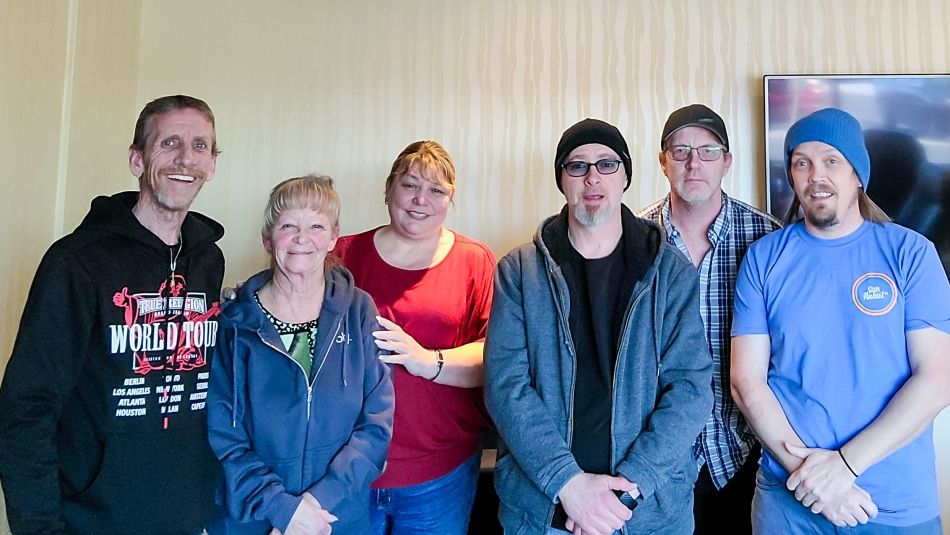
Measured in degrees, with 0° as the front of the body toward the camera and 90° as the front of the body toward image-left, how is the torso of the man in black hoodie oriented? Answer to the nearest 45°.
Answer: approximately 315°

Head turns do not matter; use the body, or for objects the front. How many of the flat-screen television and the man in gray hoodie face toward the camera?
2

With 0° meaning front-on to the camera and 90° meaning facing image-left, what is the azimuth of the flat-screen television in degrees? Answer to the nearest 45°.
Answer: approximately 0°

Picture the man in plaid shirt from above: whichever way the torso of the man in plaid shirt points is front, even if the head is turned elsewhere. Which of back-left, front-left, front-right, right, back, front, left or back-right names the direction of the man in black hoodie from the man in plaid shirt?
front-right

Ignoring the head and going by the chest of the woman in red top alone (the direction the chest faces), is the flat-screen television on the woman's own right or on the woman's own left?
on the woman's own left

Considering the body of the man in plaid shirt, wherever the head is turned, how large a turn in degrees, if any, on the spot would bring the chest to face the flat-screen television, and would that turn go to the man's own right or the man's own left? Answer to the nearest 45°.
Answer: approximately 135° to the man's own left

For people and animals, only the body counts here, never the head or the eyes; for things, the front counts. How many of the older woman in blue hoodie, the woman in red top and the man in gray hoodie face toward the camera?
3

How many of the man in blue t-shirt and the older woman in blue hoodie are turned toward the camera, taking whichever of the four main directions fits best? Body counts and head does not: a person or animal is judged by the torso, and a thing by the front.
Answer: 2

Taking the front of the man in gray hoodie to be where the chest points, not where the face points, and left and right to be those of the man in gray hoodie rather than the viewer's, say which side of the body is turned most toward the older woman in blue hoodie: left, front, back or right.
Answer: right

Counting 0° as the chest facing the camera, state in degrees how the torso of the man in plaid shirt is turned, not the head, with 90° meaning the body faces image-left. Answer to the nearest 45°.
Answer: approximately 0°

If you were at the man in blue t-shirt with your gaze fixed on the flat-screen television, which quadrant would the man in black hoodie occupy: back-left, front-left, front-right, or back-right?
back-left

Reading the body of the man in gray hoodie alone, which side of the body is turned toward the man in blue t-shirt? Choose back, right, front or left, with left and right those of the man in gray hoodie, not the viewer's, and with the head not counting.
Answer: left

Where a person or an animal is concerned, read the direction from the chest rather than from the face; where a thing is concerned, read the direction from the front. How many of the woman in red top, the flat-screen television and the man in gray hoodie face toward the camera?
3
